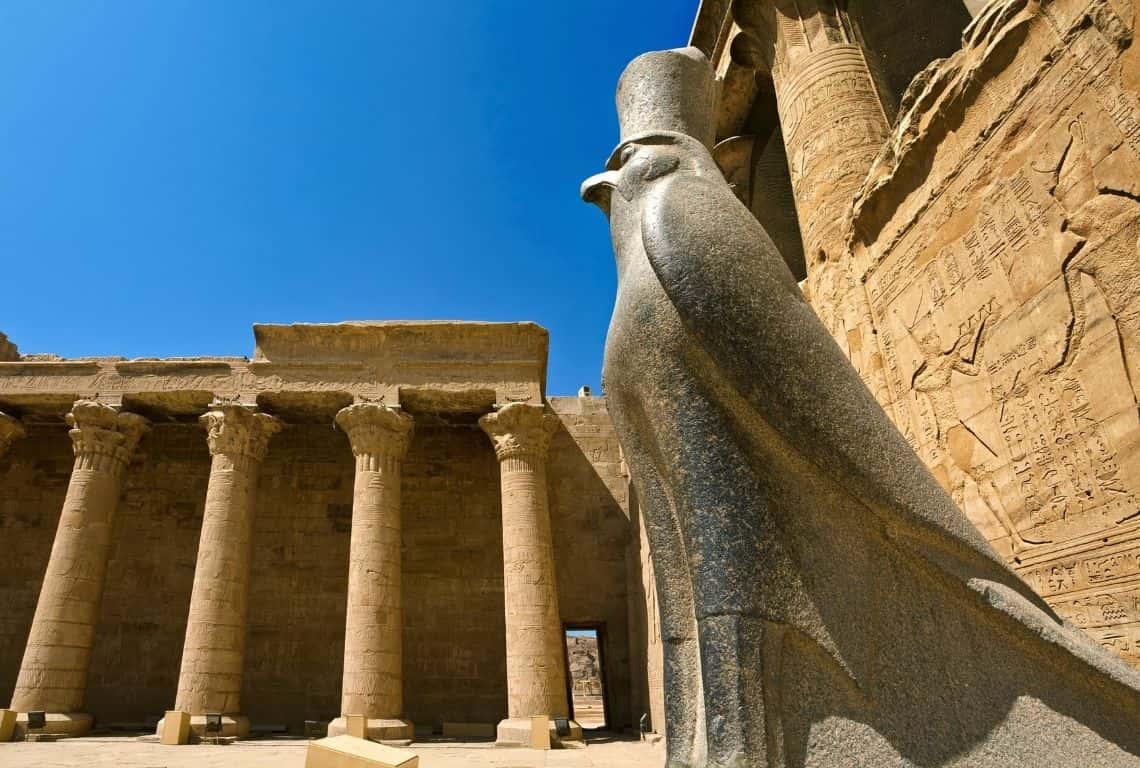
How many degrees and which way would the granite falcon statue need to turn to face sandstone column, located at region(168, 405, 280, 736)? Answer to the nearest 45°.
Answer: approximately 45° to its right

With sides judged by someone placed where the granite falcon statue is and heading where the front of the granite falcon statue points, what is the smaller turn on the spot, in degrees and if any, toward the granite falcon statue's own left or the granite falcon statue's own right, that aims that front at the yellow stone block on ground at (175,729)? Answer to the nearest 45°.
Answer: approximately 45° to the granite falcon statue's own right

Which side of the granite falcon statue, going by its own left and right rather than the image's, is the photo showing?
left

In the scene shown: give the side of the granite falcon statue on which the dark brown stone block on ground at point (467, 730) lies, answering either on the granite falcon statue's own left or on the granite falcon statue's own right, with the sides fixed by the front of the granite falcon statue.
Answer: on the granite falcon statue's own right

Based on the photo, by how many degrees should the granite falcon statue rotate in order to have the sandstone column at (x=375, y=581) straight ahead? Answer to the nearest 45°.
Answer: approximately 45° to its right

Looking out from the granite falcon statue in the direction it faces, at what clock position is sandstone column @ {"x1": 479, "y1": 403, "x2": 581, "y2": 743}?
The sandstone column is roughly at 2 o'clock from the granite falcon statue.

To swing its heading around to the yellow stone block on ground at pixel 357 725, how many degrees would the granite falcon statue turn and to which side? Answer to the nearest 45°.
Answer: approximately 45° to its right
